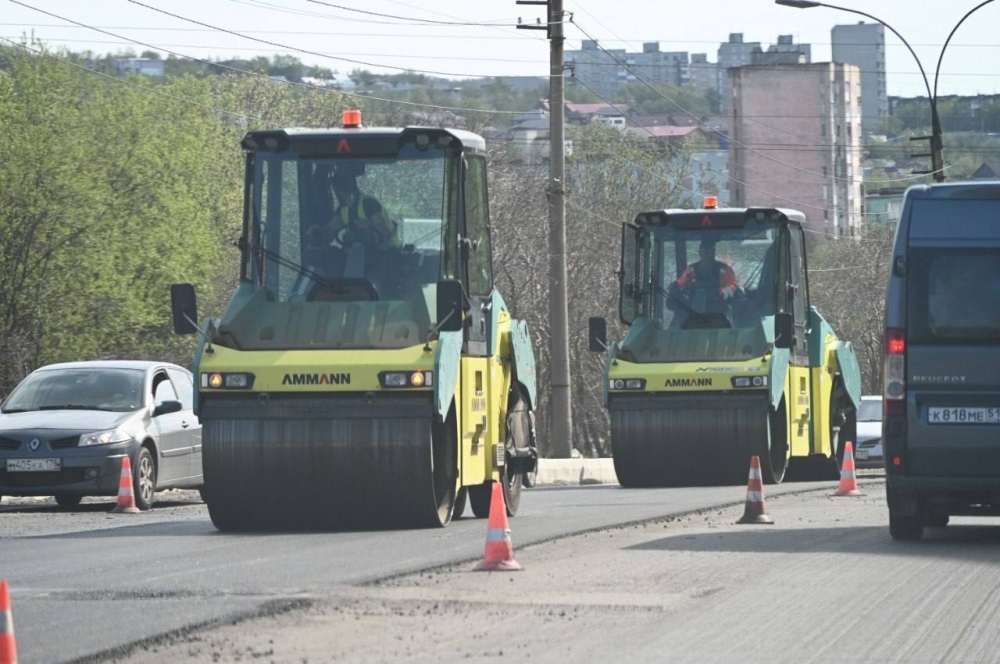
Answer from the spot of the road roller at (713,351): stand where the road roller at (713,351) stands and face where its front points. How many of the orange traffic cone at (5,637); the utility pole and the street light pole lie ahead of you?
1

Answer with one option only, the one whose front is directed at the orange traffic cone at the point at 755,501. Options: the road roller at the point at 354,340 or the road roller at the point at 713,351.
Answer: the road roller at the point at 713,351

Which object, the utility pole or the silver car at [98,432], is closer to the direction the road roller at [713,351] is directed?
the silver car

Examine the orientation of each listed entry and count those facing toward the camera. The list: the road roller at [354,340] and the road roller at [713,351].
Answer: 2

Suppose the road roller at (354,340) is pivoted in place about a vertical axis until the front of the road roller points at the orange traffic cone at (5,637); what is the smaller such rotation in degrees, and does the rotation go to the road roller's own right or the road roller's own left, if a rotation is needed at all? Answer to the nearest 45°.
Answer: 0° — it already faces it

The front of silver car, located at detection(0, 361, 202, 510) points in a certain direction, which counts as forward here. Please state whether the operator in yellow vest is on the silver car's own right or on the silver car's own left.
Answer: on the silver car's own left

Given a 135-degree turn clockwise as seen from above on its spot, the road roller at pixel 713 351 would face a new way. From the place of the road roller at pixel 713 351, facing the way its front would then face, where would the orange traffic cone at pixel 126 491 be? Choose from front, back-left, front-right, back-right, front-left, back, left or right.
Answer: left

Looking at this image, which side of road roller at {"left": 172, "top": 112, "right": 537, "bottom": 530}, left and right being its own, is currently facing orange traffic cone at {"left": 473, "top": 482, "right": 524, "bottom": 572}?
front

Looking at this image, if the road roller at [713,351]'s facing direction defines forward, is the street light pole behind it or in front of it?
behind

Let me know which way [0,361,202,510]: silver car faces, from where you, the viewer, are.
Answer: facing the viewer and to the left of the viewer

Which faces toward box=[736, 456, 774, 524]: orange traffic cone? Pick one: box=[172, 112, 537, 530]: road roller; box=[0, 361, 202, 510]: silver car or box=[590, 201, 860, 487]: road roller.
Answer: box=[590, 201, 860, 487]: road roller

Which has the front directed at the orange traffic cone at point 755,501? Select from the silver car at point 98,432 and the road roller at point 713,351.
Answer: the road roller
